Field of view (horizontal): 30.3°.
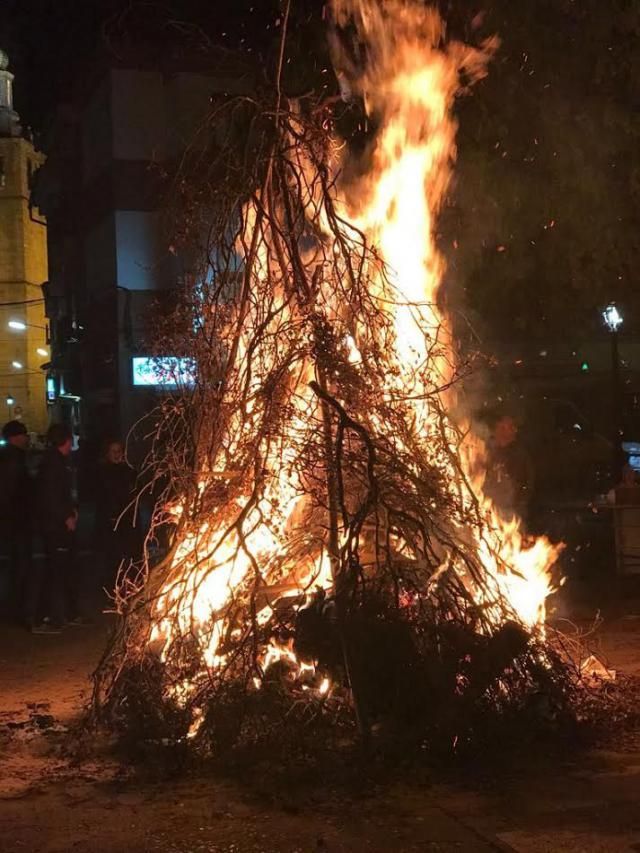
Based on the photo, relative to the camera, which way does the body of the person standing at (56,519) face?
to the viewer's right

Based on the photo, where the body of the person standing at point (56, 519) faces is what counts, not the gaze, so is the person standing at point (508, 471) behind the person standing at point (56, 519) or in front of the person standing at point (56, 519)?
in front

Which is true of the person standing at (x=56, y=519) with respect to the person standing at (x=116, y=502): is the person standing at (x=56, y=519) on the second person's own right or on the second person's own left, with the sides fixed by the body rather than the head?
on the second person's own right

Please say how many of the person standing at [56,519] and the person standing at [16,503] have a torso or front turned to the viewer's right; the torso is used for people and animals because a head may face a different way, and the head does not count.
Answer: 2

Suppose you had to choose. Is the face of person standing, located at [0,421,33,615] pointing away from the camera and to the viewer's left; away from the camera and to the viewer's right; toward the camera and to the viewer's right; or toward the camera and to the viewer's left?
toward the camera and to the viewer's right

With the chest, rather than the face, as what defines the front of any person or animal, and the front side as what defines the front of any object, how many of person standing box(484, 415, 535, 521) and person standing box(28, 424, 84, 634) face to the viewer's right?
1

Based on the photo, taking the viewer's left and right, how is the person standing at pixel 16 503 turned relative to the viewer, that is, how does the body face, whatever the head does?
facing to the right of the viewer

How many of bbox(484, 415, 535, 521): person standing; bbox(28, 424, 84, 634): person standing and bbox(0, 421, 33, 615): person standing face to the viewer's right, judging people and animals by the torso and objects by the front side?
2

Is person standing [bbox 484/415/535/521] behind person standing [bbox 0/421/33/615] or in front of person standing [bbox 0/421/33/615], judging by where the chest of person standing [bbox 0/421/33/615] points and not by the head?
in front

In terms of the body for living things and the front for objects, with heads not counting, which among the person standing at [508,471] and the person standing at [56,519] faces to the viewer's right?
the person standing at [56,519]

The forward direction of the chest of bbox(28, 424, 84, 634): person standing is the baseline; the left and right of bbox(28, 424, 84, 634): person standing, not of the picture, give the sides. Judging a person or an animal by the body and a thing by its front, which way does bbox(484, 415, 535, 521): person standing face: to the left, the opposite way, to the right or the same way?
the opposite way

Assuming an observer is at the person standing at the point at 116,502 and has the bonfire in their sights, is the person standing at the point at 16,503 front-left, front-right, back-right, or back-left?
back-right
